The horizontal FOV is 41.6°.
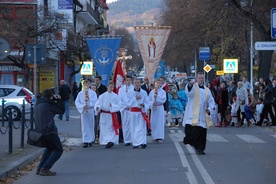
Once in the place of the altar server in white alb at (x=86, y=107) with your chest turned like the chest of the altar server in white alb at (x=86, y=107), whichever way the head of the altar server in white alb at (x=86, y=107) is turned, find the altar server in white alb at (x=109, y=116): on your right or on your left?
on your left

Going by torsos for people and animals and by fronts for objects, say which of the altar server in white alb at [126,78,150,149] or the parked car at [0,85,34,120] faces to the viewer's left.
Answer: the parked car

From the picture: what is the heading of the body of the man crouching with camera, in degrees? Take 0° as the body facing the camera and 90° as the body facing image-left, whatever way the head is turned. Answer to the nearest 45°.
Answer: approximately 225°

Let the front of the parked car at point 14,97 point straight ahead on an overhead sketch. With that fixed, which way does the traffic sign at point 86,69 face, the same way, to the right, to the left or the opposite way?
to the left

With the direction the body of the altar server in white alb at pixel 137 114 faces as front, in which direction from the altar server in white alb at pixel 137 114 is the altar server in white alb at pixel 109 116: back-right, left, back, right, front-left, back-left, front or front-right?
right

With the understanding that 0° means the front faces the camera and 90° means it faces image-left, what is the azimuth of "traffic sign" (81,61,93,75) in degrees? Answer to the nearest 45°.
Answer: approximately 0°

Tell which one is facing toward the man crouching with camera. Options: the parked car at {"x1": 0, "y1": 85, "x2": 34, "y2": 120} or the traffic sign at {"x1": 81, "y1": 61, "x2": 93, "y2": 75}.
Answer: the traffic sign

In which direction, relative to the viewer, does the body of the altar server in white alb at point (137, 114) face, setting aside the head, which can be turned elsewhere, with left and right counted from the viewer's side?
facing the viewer

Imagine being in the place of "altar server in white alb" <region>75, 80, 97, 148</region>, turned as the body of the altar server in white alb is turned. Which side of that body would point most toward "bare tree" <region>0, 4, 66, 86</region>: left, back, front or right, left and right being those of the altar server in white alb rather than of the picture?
back

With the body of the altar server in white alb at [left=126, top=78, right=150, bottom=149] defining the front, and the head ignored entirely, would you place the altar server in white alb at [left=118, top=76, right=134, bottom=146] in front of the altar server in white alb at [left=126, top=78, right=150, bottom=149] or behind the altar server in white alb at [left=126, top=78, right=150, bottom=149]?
behind

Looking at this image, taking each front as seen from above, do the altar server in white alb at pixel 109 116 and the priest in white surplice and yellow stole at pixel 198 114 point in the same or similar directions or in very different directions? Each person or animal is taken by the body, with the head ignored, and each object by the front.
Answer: same or similar directions

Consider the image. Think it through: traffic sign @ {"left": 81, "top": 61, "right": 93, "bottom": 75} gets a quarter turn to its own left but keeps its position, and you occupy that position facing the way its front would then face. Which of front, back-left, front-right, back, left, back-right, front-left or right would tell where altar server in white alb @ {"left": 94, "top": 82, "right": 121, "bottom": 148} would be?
right

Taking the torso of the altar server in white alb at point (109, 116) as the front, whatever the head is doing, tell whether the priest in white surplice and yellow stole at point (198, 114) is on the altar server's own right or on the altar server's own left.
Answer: on the altar server's own left

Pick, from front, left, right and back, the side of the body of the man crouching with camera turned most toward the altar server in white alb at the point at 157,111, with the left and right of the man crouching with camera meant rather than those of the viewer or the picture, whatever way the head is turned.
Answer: front

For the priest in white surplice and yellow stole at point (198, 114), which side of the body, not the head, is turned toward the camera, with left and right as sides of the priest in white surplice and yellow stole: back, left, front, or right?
front

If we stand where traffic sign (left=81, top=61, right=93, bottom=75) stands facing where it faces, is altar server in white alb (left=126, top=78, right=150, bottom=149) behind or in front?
in front
